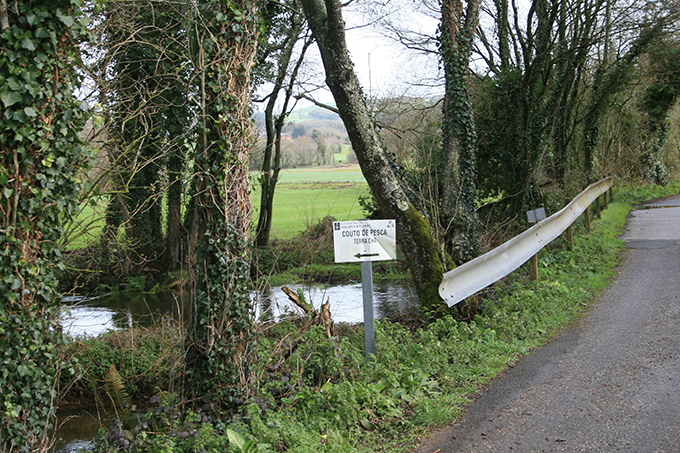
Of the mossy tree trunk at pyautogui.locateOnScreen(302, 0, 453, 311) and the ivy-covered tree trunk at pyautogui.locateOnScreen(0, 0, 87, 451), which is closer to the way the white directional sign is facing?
the ivy-covered tree trunk

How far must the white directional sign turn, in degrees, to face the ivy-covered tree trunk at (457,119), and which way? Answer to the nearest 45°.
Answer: approximately 180°

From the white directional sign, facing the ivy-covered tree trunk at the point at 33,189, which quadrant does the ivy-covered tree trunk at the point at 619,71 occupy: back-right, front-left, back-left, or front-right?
back-right

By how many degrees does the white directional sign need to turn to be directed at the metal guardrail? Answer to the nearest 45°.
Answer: approximately 135° to its left

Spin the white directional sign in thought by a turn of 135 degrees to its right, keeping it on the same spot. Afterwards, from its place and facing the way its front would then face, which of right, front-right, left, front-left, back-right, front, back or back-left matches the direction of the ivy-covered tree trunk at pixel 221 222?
left

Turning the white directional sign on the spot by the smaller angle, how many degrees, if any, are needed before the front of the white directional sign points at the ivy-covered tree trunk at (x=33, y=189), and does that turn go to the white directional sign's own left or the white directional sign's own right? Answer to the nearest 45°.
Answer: approximately 45° to the white directional sign's own right

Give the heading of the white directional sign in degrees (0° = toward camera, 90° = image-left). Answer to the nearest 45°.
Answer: approximately 0°

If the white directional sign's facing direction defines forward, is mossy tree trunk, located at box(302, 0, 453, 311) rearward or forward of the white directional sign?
rearward
